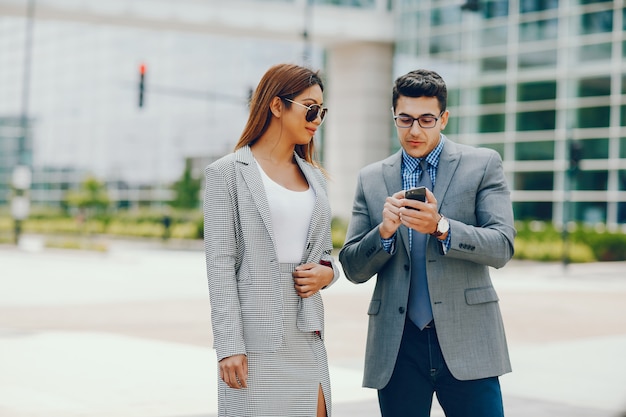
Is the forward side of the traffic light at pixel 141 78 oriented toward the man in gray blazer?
yes

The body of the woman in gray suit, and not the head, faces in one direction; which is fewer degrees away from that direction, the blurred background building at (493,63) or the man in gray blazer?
the man in gray blazer

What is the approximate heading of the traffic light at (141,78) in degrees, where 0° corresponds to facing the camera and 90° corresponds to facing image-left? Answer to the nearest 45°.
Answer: approximately 0°

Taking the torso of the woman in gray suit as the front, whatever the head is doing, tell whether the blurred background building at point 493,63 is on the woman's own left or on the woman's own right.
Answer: on the woman's own left

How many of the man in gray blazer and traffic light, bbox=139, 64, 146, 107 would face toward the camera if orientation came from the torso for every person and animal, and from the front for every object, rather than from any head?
2

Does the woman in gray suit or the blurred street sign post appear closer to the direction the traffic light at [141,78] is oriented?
the woman in gray suit

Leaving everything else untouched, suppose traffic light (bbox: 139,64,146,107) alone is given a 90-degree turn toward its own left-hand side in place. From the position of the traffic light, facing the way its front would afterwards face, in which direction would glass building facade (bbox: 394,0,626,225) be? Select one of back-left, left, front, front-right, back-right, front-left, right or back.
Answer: front

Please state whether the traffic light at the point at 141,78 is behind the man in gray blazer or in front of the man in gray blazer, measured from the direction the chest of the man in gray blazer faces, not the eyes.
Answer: behind

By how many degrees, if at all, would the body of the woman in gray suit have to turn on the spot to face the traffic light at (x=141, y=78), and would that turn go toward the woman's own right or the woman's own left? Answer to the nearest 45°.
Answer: approximately 135° to the woman's own left

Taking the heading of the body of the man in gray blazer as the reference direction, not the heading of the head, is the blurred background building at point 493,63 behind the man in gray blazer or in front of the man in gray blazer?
behind

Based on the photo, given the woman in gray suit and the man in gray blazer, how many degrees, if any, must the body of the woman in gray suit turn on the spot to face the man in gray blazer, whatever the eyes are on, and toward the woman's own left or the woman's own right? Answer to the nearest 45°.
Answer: approximately 45° to the woman's own left
